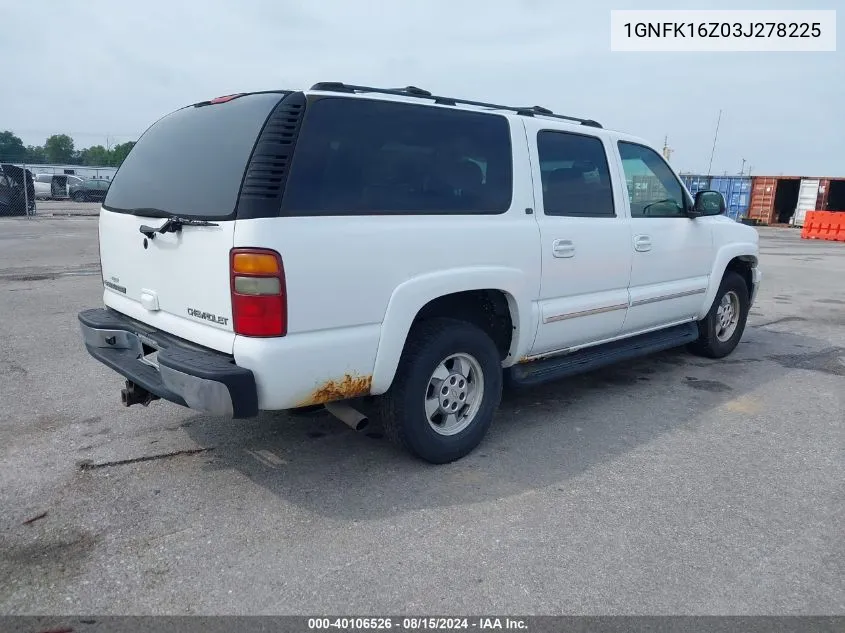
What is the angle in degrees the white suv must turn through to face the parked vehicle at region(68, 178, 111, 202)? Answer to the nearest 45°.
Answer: approximately 90° to its left

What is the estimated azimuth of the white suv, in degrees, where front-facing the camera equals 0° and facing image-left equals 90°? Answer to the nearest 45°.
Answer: approximately 225°

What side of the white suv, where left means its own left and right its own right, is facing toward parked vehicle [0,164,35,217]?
left

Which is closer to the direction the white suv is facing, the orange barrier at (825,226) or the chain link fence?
the orange barrier

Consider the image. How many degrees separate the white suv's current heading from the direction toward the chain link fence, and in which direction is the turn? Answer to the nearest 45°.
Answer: approximately 90° to its left

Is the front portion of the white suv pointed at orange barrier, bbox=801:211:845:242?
yes

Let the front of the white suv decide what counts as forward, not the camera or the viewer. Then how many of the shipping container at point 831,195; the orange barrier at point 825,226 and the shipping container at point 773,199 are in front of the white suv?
3

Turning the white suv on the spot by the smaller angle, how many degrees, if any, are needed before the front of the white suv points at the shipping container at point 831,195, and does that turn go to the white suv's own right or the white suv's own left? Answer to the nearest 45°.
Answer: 0° — it already faces it

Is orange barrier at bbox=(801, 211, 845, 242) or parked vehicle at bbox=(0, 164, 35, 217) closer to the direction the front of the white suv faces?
the orange barrier

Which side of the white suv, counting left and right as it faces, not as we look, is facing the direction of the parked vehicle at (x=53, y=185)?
left
